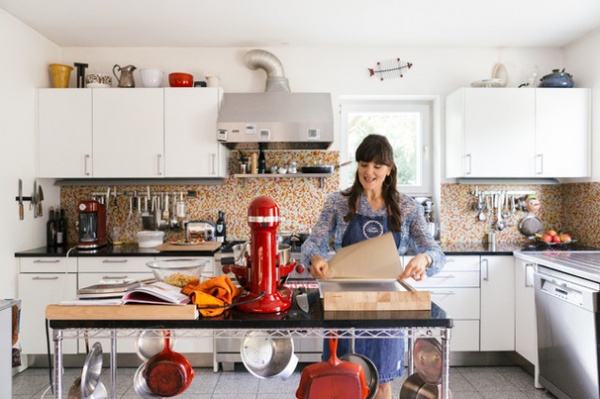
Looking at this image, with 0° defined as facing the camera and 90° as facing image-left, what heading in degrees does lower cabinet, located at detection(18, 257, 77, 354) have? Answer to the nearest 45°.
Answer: approximately 0°

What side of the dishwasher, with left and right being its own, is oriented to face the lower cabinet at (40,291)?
front

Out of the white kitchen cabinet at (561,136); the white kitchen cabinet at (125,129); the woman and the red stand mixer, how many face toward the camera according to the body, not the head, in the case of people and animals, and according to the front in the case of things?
3

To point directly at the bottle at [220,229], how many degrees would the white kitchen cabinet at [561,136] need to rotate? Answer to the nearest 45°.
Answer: approximately 45° to its right

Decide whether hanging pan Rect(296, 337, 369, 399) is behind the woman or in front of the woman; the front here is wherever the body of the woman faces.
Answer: in front

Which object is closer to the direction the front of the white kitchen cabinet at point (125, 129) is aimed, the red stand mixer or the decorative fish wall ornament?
the red stand mixer

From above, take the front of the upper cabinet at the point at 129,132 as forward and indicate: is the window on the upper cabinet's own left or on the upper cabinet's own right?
on the upper cabinet's own left

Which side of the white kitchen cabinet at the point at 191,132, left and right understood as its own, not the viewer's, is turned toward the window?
left
